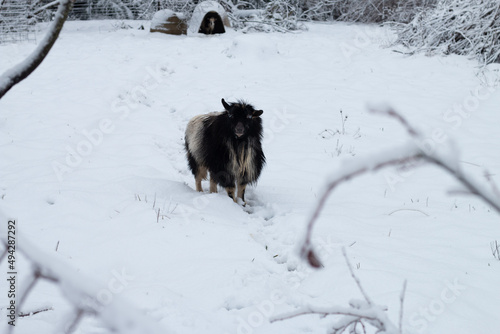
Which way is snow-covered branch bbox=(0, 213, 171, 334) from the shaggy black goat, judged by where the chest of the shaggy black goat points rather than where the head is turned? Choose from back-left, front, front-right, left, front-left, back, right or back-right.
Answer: front-right

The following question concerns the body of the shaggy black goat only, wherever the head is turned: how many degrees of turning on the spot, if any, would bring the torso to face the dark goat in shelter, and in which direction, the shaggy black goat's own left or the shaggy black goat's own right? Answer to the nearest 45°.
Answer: approximately 135° to the shaggy black goat's own left

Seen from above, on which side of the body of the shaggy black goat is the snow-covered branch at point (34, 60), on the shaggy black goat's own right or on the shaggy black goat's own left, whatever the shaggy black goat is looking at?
on the shaggy black goat's own right

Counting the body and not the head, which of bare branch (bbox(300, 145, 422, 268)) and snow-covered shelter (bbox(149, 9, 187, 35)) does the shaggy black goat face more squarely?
the bare branch

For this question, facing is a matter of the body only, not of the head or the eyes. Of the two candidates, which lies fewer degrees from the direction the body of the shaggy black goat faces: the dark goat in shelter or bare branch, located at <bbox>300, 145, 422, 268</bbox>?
the bare branch

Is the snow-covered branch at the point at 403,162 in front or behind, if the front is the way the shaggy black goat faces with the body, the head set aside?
in front

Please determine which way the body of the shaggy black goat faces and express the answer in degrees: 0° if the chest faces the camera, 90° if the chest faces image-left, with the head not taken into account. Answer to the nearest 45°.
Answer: approximately 315°

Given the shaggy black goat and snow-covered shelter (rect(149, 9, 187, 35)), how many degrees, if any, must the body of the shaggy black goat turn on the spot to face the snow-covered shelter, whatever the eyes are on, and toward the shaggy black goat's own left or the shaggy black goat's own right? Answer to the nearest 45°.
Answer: approximately 135° to the shaggy black goat's own left

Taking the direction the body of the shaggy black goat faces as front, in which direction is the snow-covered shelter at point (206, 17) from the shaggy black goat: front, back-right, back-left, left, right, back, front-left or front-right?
back-left

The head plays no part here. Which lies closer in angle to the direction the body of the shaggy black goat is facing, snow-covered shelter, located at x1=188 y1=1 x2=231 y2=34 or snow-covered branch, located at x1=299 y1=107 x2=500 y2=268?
the snow-covered branch

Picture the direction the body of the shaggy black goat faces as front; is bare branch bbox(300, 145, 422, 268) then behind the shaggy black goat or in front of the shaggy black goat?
in front
